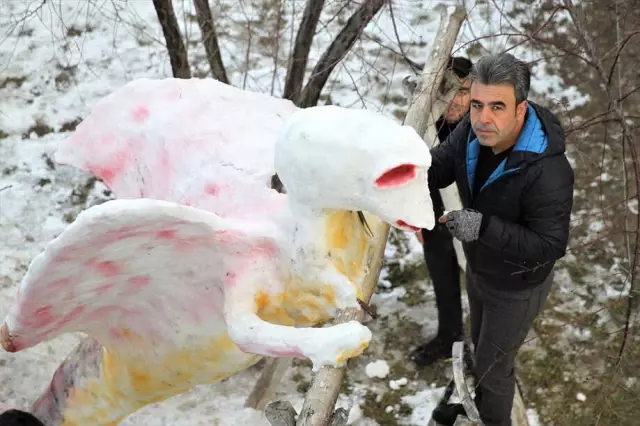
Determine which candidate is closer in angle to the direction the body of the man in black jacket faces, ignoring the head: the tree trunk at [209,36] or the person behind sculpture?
the tree trunk

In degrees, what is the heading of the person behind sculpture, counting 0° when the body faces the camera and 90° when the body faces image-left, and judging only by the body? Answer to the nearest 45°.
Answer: approximately 45°

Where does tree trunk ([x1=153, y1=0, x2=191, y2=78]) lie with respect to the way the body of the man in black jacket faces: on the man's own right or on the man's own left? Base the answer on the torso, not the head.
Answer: on the man's own right

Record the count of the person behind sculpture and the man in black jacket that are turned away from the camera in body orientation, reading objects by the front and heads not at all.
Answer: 0

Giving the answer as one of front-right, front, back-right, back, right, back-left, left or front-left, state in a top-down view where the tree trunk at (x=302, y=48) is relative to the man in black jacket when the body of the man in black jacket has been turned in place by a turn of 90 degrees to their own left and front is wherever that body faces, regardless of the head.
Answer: back

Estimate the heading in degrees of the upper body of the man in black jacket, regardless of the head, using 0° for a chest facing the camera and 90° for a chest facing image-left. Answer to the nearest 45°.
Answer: approximately 45°

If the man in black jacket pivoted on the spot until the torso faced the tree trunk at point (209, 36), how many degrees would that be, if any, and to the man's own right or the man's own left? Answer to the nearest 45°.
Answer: approximately 90° to the man's own right

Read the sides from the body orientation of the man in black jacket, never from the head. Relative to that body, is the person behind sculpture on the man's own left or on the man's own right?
on the man's own right
